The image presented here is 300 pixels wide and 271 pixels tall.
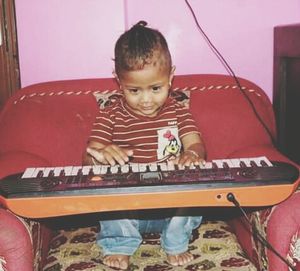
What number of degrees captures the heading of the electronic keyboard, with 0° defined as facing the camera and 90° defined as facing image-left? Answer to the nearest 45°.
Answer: approximately 180°

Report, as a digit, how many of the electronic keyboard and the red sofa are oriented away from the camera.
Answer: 1

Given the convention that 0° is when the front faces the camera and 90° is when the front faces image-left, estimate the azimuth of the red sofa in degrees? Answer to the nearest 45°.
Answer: approximately 0°
